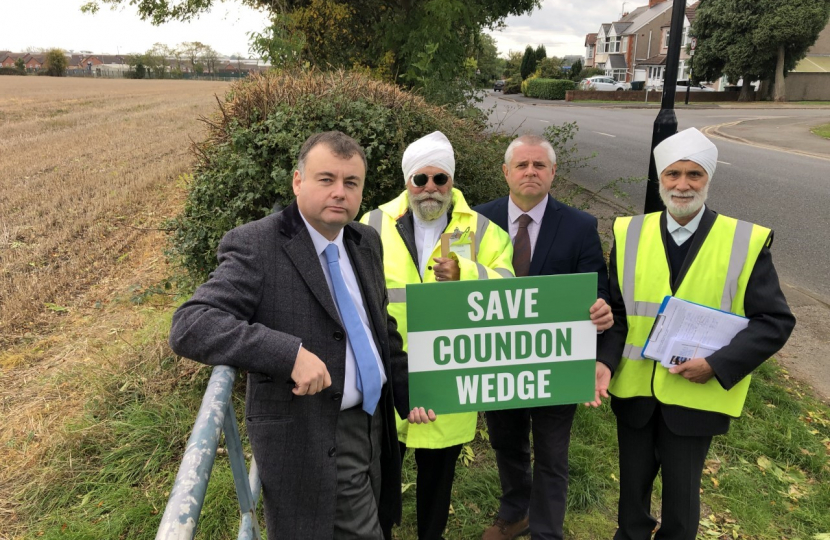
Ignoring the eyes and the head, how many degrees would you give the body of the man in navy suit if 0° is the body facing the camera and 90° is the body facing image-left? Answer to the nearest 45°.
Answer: approximately 0°

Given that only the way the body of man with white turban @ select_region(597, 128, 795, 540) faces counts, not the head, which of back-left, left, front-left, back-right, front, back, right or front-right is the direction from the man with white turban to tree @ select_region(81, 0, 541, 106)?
back-right

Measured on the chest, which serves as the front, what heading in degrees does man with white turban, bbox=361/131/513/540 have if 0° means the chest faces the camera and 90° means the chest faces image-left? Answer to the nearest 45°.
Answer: approximately 0°

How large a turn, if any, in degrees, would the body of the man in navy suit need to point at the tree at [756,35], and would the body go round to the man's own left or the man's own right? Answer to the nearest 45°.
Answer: approximately 180°

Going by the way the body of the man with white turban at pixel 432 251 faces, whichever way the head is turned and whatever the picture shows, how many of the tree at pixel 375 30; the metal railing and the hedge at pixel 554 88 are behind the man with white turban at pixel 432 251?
2

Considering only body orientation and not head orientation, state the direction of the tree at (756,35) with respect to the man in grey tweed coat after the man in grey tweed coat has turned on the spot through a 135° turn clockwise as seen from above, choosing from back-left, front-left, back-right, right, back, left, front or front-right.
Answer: back-right

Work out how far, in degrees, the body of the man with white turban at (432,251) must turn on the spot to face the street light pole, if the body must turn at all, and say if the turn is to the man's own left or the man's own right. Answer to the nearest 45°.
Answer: approximately 135° to the man's own left

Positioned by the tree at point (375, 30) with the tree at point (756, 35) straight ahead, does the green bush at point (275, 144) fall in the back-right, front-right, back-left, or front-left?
back-right

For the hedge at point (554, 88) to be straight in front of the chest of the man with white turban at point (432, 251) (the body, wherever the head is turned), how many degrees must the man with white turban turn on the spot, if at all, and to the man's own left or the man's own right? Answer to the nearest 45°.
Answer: approximately 180°
